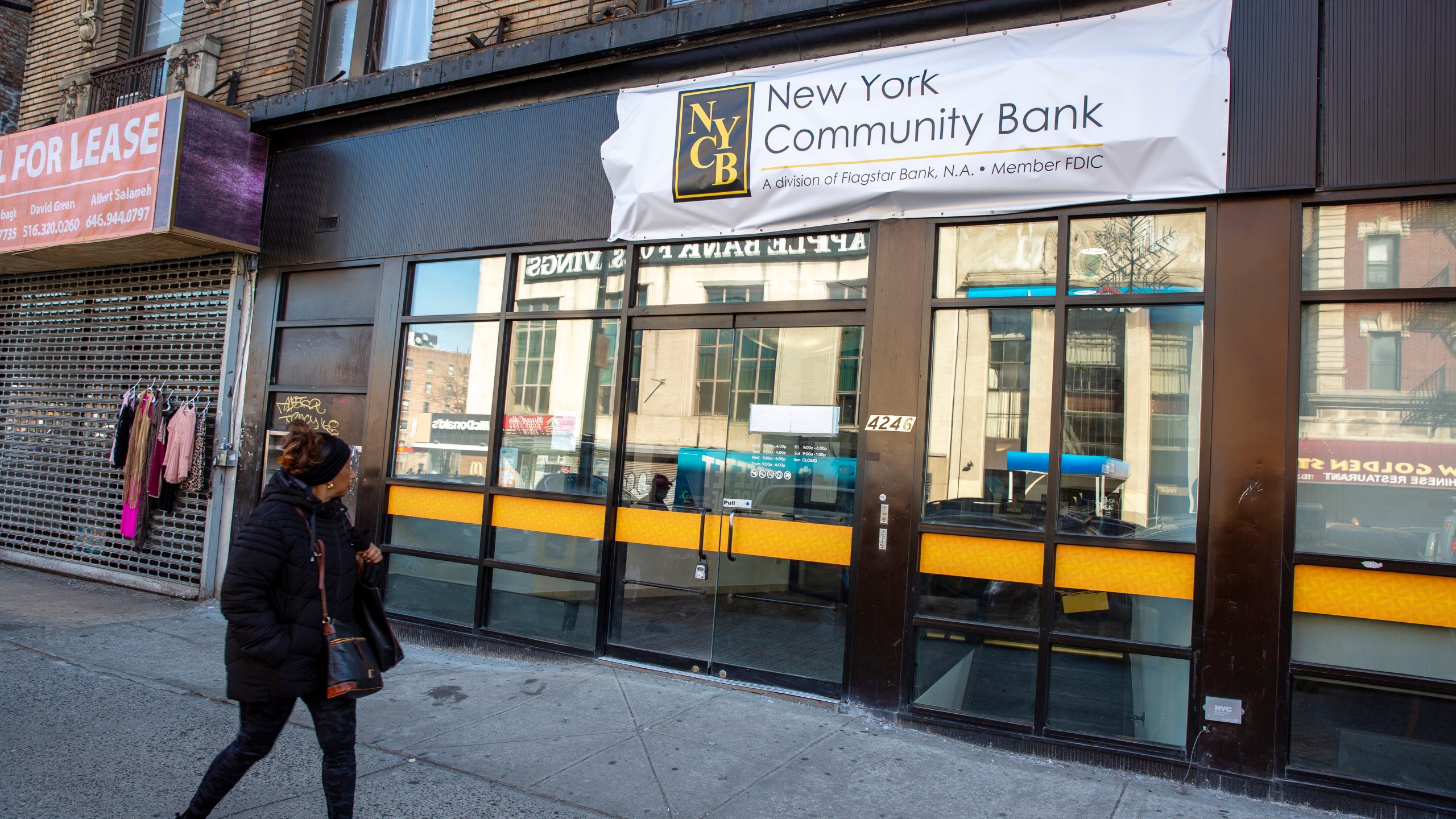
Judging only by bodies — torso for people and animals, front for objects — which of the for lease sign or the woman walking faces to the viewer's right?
the woman walking

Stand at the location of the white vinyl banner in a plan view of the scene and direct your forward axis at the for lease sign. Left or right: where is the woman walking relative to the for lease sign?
left

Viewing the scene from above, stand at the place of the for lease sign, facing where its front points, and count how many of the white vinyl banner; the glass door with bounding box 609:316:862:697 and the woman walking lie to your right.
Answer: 0

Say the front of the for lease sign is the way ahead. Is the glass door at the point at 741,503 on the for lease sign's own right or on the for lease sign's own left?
on the for lease sign's own left

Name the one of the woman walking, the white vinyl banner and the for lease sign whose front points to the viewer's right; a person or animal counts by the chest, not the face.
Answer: the woman walking

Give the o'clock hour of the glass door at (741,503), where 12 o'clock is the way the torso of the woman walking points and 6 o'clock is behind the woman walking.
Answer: The glass door is roughly at 11 o'clock from the woman walking.

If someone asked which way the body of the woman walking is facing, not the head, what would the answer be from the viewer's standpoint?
to the viewer's right

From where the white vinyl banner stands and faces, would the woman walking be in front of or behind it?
in front

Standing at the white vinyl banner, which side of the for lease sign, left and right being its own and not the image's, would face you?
left

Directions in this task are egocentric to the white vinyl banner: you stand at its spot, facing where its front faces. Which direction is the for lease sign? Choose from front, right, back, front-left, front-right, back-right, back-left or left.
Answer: front-right

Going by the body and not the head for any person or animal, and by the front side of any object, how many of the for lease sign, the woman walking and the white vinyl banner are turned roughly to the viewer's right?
1

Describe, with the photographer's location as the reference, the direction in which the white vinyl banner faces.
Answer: facing the viewer and to the left of the viewer

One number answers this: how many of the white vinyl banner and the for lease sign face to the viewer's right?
0

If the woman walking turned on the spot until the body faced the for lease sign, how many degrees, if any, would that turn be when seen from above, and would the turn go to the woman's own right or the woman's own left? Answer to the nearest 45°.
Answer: approximately 90° to the woman's own left

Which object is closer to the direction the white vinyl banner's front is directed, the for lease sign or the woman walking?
the woman walking
